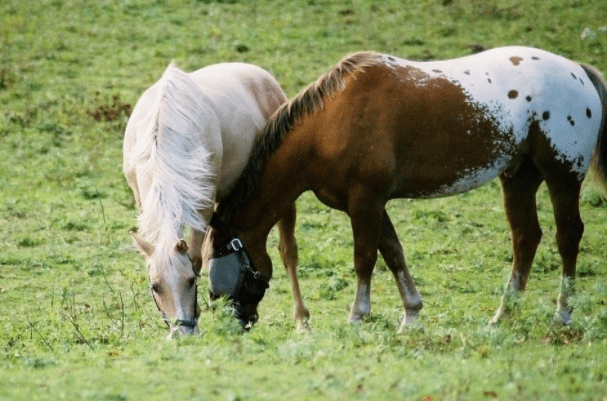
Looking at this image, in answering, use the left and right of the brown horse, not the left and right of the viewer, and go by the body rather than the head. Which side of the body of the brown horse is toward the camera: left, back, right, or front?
left

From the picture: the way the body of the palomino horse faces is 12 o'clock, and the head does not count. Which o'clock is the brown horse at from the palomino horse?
The brown horse is roughly at 7 o'clock from the palomino horse.

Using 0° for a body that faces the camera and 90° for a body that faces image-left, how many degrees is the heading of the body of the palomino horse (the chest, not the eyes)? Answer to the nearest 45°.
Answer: approximately 45°
